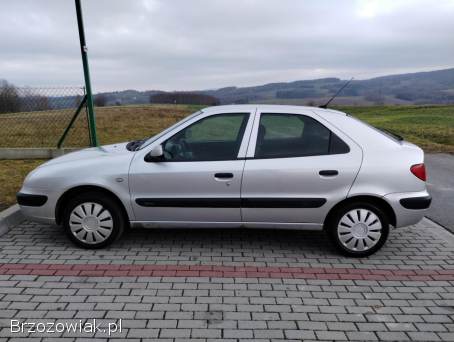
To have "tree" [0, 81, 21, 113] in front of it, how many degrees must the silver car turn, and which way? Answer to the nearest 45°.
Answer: approximately 45° to its right

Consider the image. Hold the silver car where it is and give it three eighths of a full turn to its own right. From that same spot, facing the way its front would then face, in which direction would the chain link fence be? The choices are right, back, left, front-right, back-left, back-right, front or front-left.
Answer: left

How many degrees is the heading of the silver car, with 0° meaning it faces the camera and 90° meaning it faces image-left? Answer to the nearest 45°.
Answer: approximately 90°
